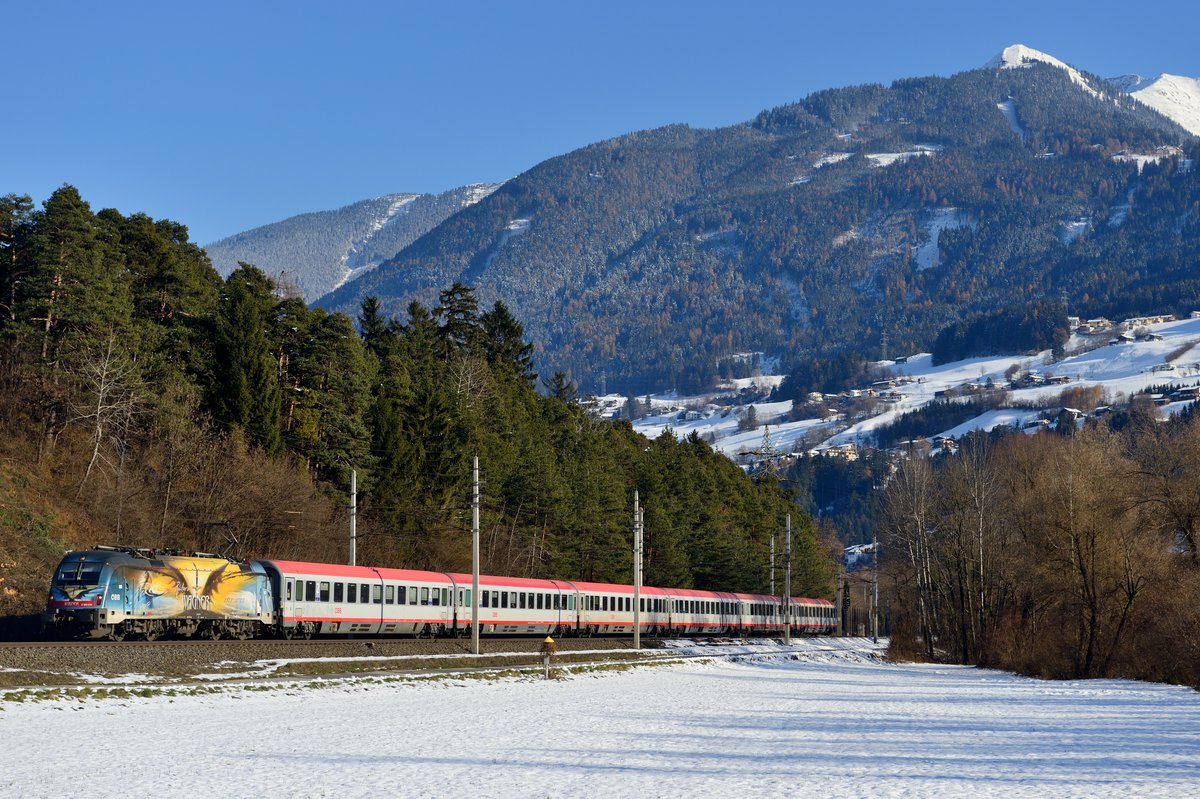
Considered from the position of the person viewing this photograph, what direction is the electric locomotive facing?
facing the viewer and to the left of the viewer
